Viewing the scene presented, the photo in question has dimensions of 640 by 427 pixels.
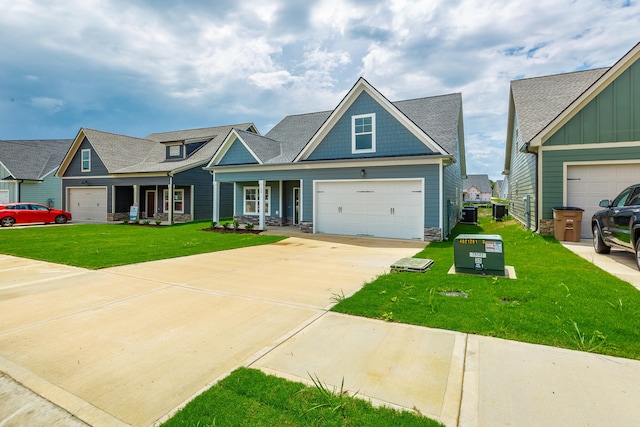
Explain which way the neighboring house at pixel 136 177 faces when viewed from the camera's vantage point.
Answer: facing the viewer and to the left of the viewer

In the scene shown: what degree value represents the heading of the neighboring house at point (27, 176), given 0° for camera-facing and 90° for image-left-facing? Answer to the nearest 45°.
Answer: approximately 45°

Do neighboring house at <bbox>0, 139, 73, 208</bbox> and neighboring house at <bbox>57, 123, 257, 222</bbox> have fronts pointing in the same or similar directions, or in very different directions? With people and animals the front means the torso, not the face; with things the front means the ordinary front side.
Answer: same or similar directions

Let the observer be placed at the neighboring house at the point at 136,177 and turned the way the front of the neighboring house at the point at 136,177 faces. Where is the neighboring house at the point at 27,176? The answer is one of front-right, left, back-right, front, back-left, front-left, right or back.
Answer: right

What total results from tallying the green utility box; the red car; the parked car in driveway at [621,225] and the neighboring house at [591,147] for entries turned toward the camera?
2

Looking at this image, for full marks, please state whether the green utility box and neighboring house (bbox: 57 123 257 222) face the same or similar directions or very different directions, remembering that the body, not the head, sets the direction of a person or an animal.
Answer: same or similar directions

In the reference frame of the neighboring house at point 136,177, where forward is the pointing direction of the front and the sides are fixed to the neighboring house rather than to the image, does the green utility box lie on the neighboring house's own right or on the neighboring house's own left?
on the neighboring house's own left

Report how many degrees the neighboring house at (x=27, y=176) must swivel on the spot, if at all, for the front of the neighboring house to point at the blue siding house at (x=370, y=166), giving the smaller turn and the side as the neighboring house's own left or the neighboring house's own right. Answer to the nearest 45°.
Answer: approximately 45° to the neighboring house's own left

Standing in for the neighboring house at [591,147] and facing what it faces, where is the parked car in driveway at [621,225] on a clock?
The parked car in driveway is roughly at 12 o'clock from the neighboring house.

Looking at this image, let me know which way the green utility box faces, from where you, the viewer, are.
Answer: facing the viewer

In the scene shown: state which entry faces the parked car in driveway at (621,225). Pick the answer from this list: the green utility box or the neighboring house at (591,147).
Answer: the neighboring house

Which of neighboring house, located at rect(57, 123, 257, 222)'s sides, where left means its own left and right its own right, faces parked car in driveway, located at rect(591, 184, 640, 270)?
left

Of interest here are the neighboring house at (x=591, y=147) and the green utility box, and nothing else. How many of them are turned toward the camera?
2

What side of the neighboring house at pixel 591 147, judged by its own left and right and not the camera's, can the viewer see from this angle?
front
